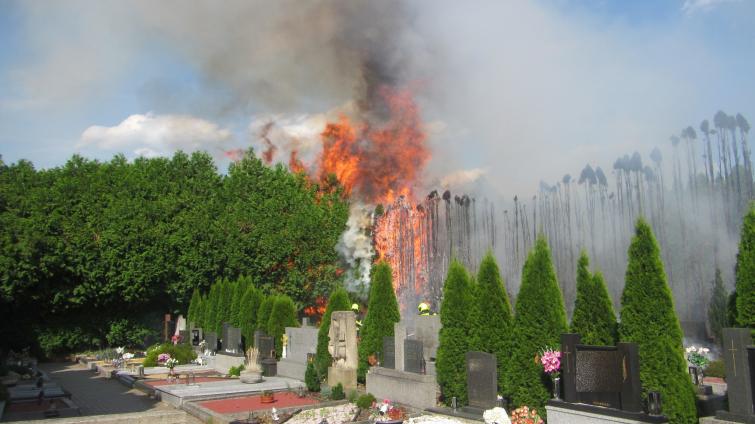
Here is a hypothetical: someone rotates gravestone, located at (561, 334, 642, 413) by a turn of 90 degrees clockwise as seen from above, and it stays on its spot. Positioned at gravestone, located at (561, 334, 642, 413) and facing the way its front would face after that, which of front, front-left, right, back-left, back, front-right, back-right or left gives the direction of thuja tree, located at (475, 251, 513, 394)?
front

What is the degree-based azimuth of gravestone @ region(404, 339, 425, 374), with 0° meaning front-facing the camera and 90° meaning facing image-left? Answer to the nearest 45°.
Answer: approximately 45°

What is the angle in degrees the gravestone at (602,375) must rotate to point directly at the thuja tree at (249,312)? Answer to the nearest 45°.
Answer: approximately 90° to its right

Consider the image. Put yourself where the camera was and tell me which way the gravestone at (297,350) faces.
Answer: facing the viewer and to the left of the viewer

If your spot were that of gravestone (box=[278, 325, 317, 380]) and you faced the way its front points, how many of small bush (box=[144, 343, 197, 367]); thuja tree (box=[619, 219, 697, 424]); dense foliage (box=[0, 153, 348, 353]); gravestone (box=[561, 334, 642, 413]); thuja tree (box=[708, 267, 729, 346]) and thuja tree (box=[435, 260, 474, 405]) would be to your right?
2

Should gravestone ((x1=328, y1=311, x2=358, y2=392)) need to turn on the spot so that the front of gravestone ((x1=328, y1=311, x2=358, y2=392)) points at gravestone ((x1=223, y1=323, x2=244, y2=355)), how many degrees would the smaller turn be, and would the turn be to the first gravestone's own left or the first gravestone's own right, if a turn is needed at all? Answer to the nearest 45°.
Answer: approximately 90° to the first gravestone's own right

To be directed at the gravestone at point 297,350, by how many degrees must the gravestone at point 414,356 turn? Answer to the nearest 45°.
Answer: approximately 90° to its right

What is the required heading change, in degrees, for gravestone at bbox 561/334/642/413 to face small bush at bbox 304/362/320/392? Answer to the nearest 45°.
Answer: approximately 90° to its right

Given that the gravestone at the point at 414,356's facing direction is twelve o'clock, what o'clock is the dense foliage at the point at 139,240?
The dense foliage is roughly at 3 o'clock from the gravestone.

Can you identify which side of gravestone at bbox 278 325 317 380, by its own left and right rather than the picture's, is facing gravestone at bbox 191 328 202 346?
right

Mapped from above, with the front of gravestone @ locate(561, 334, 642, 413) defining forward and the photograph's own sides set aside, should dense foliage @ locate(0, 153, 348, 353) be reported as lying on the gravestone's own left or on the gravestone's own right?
on the gravestone's own right

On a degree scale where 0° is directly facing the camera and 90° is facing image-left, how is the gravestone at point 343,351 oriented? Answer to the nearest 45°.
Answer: approximately 45°

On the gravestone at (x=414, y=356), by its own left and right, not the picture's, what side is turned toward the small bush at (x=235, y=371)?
right
